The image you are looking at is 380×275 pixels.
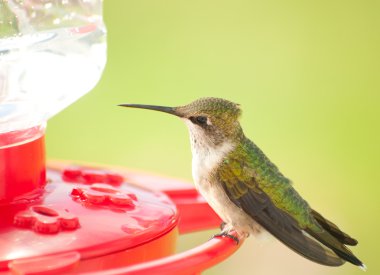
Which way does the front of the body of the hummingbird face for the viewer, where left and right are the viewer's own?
facing to the left of the viewer
